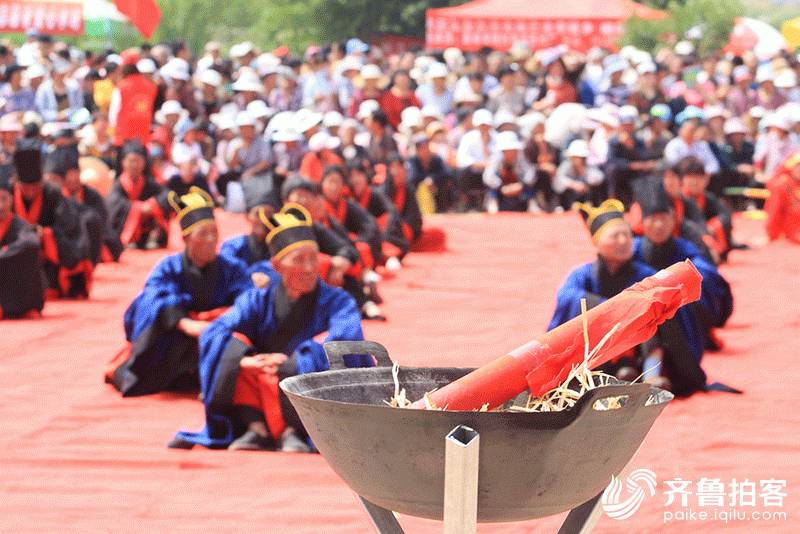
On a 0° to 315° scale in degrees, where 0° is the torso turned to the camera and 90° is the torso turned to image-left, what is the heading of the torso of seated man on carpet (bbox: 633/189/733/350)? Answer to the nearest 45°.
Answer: approximately 0°

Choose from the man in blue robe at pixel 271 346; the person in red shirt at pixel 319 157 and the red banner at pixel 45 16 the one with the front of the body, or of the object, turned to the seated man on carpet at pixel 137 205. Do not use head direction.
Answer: the red banner

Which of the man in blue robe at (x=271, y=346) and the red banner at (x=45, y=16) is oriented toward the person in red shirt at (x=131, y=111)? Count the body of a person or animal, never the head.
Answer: the red banner

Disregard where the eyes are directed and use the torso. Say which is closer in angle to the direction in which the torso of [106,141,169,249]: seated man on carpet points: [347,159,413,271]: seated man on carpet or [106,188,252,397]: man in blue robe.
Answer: the man in blue robe

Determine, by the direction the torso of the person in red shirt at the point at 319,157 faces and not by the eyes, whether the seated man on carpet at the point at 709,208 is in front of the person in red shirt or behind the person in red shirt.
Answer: in front

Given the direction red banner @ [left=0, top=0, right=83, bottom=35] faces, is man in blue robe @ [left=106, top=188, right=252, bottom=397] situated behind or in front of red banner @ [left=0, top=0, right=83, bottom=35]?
in front

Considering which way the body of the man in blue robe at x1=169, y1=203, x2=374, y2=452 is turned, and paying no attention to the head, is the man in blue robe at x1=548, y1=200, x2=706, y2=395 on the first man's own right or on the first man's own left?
on the first man's own left

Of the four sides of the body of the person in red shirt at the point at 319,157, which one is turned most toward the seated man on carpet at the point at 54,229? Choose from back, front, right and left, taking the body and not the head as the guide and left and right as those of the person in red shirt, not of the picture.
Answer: right

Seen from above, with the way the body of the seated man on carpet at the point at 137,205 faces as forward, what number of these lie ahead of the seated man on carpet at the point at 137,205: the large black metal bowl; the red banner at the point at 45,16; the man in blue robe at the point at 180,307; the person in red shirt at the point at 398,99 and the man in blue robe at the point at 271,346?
3
